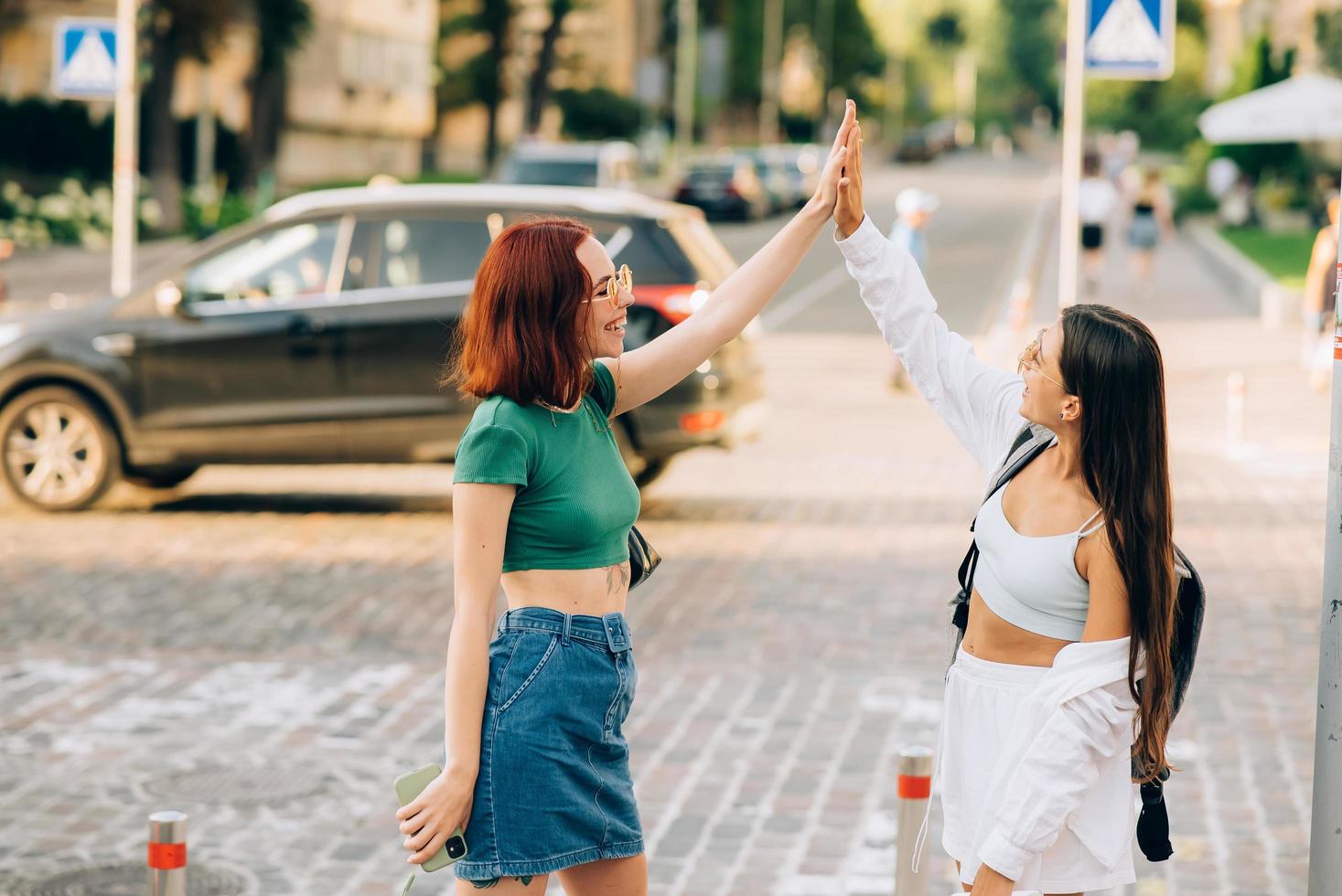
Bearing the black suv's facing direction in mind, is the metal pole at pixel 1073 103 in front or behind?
behind

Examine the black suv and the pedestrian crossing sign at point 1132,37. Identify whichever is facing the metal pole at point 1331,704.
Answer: the pedestrian crossing sign

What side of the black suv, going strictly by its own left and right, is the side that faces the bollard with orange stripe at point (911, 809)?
left

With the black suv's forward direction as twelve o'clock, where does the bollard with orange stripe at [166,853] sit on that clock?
The bollard with orange stripe is roughly at 9 o'clock from the black suv.

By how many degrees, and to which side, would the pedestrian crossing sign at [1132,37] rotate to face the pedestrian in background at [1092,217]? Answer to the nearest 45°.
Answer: approximately 180°

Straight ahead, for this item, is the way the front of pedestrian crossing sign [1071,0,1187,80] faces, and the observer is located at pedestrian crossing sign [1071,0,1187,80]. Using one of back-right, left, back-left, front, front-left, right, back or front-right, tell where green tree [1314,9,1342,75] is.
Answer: back

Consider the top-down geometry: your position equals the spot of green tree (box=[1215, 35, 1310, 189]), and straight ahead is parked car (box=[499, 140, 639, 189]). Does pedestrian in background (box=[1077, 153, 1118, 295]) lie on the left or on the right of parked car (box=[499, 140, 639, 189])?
left

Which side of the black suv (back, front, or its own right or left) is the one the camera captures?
left

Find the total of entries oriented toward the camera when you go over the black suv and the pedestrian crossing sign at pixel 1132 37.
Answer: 1

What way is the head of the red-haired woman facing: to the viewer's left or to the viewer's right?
to the viewer's right

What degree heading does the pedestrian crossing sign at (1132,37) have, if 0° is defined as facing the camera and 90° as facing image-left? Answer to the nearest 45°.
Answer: approximately 0°
